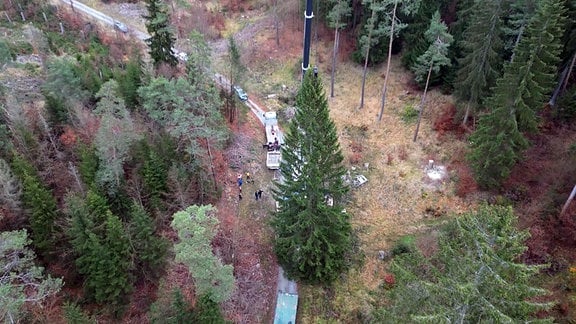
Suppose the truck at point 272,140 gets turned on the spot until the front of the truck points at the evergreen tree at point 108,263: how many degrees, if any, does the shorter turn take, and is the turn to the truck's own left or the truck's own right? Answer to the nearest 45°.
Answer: approximately 45° to the truck's own right

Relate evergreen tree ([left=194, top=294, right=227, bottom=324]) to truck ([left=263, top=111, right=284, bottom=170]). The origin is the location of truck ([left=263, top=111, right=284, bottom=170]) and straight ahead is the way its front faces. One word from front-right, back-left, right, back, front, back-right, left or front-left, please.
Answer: front

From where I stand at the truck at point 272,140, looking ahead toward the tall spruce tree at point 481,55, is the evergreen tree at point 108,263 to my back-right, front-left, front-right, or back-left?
back-right

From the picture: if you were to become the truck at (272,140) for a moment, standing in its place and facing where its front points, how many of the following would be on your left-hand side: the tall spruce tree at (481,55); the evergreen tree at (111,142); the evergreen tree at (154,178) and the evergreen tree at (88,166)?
3

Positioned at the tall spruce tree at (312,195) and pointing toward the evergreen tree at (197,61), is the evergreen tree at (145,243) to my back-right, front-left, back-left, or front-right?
front-left

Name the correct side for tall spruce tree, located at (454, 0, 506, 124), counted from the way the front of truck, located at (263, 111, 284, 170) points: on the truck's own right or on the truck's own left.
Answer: on the truck's own left

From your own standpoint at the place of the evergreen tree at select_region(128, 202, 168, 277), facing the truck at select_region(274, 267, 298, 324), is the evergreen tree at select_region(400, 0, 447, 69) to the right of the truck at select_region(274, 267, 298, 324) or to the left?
left

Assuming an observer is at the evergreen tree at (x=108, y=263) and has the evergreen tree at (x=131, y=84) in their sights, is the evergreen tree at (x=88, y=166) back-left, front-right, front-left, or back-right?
front-left

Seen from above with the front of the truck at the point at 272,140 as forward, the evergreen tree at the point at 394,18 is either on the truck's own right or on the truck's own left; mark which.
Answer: on the truck's own right

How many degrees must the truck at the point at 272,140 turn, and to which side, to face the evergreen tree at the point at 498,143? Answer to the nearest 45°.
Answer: approximately 90° to its right
